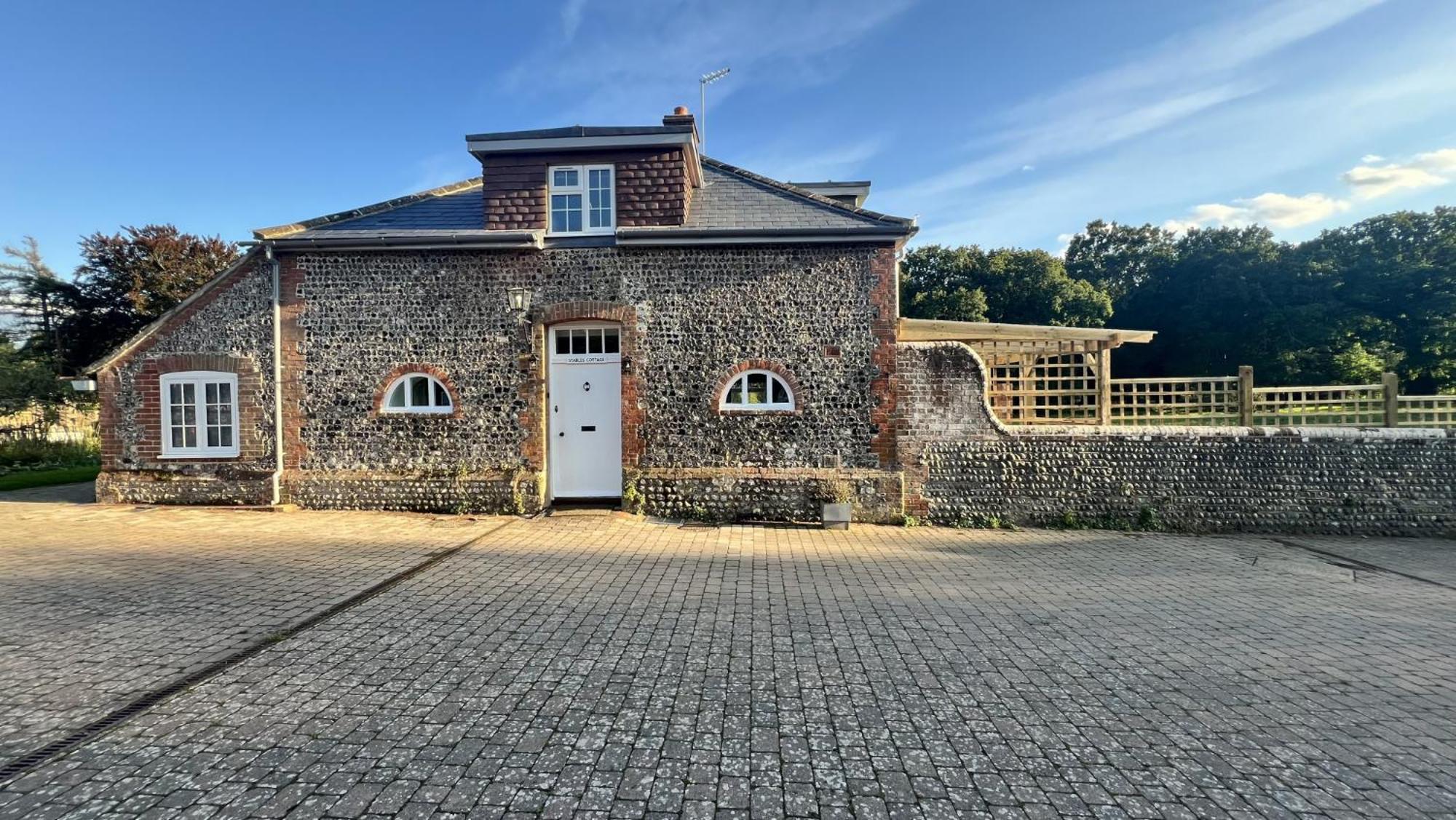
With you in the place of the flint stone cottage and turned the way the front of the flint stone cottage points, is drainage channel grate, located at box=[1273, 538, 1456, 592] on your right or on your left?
on your left

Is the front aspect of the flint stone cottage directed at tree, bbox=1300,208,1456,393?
no

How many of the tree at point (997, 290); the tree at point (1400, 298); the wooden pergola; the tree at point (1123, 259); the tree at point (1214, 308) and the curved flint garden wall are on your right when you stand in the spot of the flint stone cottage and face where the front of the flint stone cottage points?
0

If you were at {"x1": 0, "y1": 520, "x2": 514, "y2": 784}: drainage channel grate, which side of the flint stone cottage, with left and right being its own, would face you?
front

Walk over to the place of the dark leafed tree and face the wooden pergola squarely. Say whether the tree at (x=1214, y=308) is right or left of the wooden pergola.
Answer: left

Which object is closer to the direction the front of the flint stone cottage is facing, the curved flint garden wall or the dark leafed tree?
the curved flint garden wall

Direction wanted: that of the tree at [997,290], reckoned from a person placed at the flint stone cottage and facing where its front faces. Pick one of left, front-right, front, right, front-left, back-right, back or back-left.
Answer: back-left

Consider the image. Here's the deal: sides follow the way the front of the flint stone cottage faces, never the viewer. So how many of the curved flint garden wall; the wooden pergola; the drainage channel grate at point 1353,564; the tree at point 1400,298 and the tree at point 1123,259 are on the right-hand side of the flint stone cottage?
0

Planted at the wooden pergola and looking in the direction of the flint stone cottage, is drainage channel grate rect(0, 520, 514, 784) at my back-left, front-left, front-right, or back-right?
front-left

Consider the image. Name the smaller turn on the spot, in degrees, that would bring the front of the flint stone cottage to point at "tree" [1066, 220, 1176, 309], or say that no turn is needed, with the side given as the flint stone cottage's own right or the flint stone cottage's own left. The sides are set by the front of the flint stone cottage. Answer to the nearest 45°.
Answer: approximately 135° to the flint stone cottage's own left

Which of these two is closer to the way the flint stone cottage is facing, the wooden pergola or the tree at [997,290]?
the wooden pergola

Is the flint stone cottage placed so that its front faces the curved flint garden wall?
no

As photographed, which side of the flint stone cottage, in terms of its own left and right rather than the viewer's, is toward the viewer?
front

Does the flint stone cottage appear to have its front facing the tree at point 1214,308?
no

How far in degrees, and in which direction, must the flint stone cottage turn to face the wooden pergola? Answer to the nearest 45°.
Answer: approximately 90° to its left

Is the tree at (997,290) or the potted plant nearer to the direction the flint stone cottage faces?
the potted plant

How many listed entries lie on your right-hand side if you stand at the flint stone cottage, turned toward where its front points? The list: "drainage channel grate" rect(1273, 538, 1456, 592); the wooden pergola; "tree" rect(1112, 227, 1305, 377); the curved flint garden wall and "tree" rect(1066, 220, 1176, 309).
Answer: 0

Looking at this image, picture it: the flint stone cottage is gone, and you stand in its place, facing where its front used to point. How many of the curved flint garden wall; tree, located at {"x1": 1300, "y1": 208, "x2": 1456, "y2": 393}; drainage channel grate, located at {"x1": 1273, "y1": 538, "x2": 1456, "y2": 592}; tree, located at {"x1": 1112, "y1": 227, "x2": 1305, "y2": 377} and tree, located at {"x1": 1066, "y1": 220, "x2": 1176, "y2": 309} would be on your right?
0

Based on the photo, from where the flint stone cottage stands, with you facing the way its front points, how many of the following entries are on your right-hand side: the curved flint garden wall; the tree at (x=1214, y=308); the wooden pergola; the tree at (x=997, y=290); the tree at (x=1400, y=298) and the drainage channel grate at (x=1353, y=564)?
0

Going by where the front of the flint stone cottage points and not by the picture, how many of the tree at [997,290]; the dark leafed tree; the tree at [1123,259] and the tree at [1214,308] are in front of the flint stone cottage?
0
